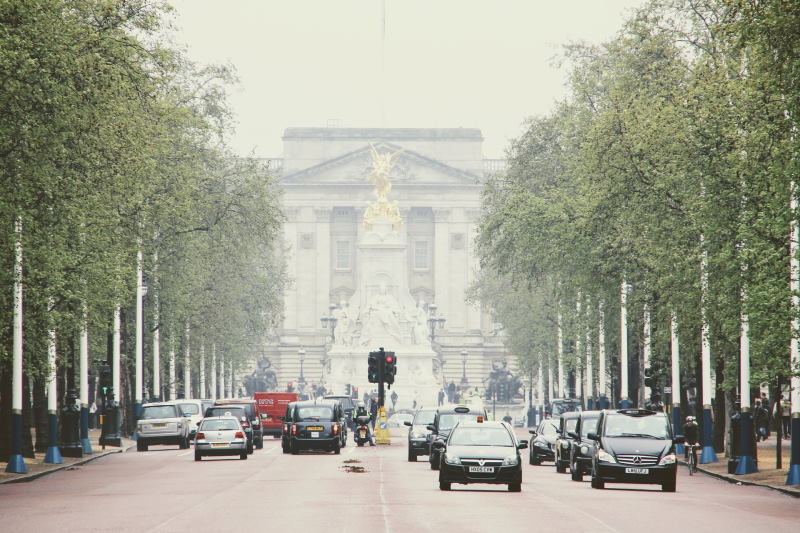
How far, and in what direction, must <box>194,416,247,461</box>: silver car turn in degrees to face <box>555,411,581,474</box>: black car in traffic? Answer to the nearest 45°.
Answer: approximately 135° to its right

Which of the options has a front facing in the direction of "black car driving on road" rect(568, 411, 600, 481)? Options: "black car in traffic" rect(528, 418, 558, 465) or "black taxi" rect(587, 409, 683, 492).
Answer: "black car in traffic" rect(528, 418, 558, 465)

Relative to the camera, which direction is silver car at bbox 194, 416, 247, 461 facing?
away from the camera
